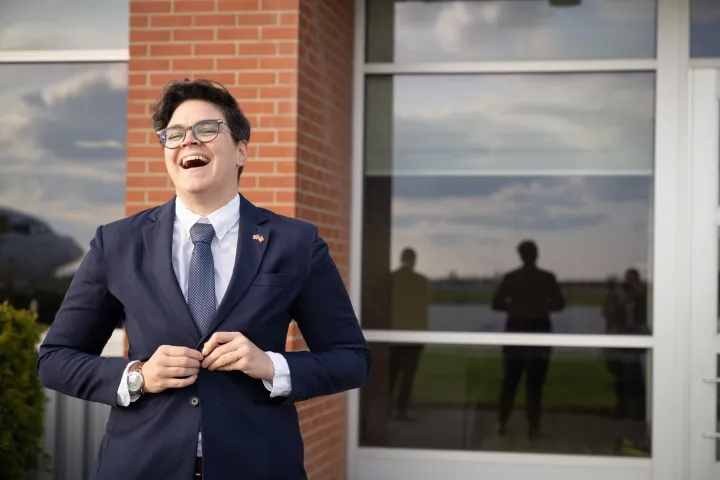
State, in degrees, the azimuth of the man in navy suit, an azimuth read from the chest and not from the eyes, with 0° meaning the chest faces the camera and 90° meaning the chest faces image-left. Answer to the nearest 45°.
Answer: approximately 0°

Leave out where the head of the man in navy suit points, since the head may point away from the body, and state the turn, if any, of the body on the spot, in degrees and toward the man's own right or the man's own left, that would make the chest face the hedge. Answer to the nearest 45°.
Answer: approximately 180°

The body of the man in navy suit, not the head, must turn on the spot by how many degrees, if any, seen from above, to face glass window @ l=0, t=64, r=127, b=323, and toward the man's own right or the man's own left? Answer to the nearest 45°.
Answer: approximately 180°
